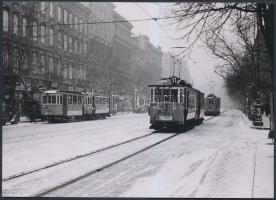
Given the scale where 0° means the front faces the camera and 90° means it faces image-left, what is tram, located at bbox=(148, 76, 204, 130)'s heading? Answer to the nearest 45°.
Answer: approximately 45°

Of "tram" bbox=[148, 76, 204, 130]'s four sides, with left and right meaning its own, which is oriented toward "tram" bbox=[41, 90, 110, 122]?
right

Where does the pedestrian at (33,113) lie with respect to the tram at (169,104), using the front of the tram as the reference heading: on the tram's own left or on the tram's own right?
on the tram's own right

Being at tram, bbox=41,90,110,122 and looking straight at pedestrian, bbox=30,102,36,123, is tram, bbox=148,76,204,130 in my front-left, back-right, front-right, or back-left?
back-left
